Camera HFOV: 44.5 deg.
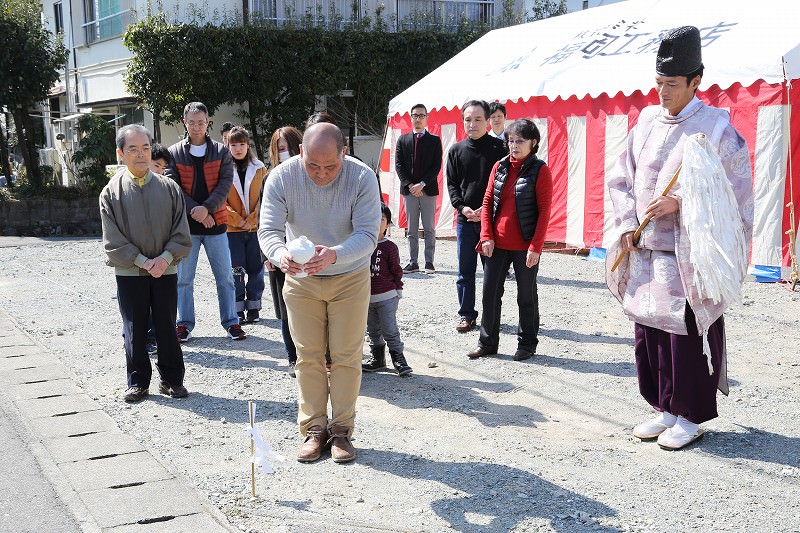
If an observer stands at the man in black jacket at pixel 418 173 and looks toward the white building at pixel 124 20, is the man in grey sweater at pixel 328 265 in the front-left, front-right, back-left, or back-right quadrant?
back-left

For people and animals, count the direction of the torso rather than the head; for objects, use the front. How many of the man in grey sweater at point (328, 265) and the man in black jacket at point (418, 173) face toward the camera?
2

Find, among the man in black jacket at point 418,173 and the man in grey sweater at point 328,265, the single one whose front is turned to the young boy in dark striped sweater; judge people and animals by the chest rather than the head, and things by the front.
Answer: the man in black jacket

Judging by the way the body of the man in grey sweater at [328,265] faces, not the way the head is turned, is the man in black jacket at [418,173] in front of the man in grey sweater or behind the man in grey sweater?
behind

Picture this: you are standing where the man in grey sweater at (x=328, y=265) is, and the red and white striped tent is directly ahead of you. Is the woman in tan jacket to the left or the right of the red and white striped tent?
left

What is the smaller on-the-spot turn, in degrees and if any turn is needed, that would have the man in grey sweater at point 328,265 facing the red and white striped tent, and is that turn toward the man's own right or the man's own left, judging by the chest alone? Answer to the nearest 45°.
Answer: approximately 135° to the man's own left

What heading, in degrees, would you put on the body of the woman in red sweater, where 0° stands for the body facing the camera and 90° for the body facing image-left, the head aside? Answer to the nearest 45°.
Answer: approximately 45°

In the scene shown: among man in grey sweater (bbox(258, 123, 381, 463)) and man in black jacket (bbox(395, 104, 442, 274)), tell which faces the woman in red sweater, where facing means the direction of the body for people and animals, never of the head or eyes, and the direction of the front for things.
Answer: the man in black jacket

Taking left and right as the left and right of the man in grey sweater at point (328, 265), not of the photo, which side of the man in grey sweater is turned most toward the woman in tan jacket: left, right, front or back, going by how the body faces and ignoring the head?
back

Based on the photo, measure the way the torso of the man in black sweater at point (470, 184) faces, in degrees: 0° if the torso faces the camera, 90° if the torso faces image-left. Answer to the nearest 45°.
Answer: approximately 0°

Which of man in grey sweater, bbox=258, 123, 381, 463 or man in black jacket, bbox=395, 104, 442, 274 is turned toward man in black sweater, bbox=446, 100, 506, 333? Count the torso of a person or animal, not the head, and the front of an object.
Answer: man in black jacket, bbox=395, 104, 442, 274
